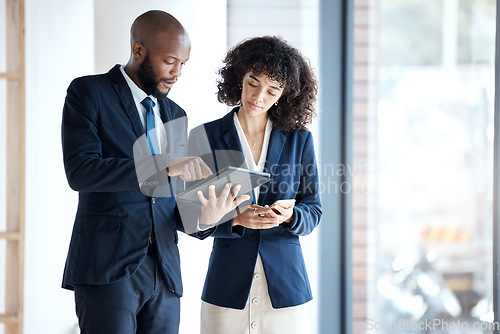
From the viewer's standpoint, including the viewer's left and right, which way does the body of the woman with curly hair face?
facing the viewer

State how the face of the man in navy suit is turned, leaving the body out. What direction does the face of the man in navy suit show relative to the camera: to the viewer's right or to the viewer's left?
to the viewer's right

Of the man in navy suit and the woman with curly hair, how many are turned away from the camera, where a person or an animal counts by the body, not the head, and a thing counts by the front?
0

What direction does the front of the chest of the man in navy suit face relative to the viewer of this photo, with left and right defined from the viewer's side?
facing the viewer and to the right of the viewer
